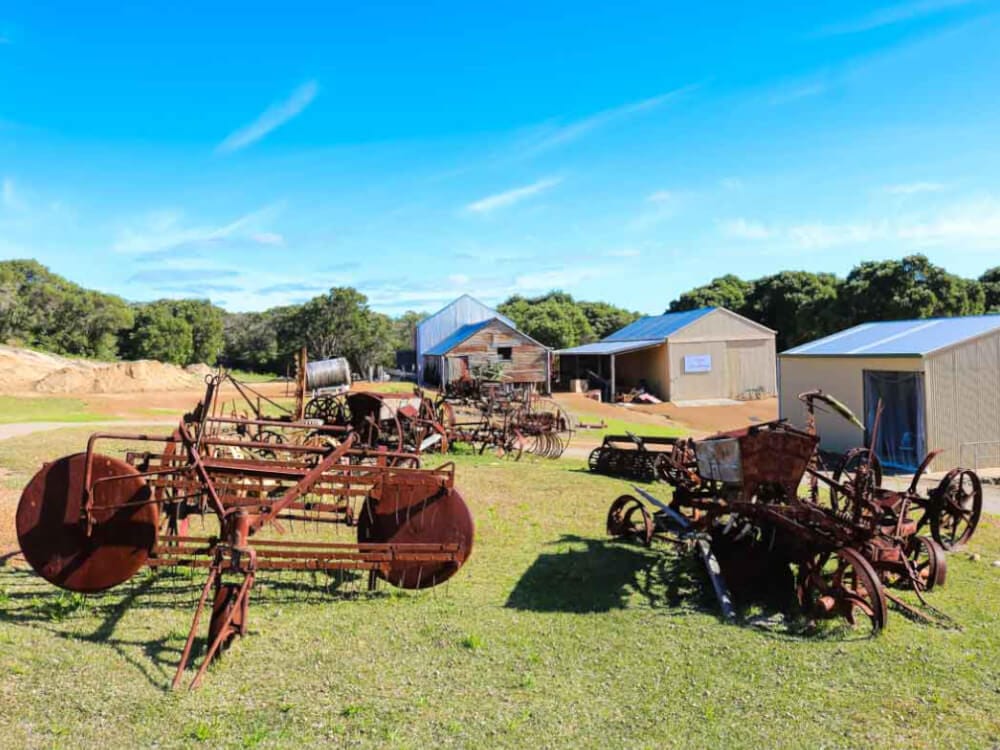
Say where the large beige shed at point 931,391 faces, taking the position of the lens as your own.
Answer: facing the viewer and to the left of the viewer

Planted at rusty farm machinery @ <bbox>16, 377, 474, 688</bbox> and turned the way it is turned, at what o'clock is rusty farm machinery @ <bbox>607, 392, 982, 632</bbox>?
rusty farm machinery @ <bbox>607, 392, 982, 632</bbox> is roughly at 9 o'clock from rusty farm machinery @ <bbox>16, 377, 474, 688</bbox>.

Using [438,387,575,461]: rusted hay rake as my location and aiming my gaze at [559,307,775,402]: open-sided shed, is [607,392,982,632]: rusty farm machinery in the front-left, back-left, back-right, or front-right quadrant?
back-right

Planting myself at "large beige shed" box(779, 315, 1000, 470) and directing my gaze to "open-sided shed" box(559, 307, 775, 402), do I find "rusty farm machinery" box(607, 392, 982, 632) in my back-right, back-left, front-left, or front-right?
back-left

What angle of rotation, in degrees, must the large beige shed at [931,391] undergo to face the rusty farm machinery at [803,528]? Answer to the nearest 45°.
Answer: approximately 45° to its left

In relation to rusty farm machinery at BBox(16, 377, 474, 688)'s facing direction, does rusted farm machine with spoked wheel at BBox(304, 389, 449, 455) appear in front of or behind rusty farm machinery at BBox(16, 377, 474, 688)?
behind

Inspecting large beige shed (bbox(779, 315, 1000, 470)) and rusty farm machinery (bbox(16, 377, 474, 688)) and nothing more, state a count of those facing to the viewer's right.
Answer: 0

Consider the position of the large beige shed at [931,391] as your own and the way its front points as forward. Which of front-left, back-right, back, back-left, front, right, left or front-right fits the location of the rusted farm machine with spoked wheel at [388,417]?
front

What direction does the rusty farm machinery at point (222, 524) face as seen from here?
toward the camera

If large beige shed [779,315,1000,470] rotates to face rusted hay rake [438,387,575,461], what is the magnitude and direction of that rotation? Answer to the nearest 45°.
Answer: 0° — it already faces it

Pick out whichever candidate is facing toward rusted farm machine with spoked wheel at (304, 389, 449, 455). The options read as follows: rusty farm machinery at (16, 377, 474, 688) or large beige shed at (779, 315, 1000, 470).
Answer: the large beige shed

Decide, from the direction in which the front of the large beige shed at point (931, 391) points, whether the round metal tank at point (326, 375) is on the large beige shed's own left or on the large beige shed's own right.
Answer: on the large beige shed's own right

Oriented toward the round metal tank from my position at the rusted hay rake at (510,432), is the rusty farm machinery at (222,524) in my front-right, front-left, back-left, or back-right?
back-left
